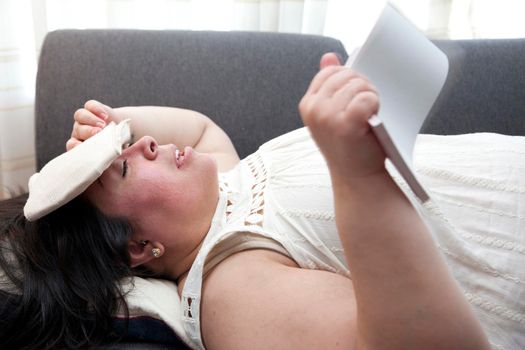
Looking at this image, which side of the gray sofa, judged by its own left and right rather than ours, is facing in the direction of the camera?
front
